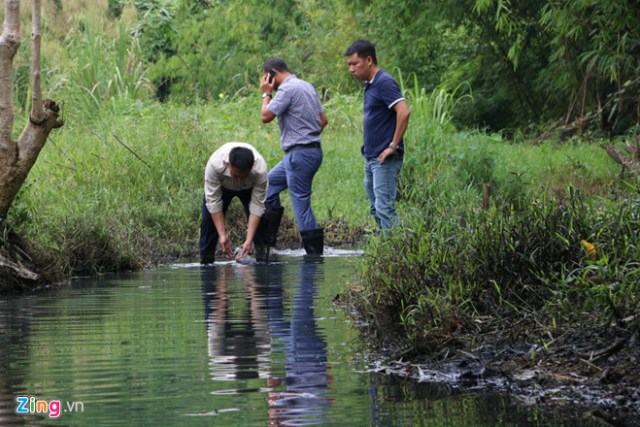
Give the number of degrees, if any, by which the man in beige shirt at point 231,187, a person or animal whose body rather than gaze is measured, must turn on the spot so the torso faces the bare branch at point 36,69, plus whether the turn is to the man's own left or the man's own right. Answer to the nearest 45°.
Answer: approximately 45° to the man's own right

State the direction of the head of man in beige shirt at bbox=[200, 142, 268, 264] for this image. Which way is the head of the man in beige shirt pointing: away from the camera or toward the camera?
toward the camera

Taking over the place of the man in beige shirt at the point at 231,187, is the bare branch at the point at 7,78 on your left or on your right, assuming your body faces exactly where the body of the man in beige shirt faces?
on your right

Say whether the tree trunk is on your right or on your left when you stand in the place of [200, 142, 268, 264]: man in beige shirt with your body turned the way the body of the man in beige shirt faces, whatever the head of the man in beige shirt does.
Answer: on your right

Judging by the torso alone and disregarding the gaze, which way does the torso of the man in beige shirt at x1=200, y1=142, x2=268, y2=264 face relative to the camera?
toward the camera
